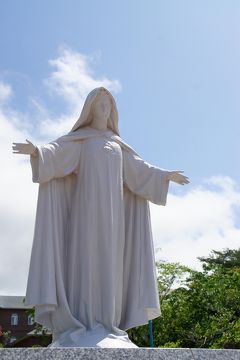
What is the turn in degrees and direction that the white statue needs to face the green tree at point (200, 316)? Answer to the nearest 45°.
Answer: approximately 135° to its left

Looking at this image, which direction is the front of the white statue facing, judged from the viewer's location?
facing the viewer and to the right of the viewer
